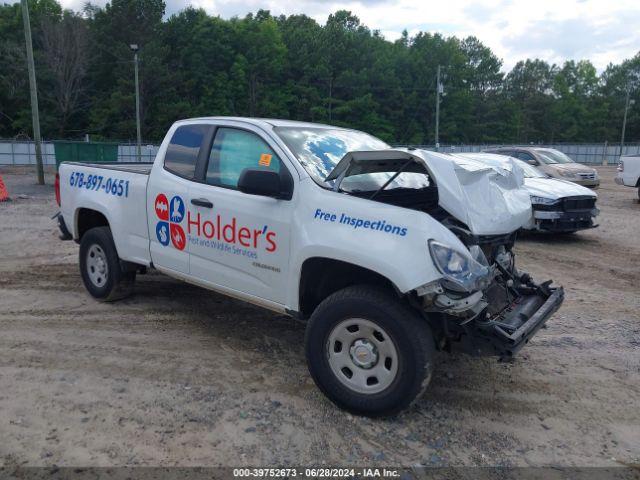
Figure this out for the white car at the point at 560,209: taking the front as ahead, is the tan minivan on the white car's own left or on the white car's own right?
on the white car's own left

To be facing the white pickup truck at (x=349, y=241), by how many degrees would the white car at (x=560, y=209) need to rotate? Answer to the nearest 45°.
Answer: approximately 45° to its right

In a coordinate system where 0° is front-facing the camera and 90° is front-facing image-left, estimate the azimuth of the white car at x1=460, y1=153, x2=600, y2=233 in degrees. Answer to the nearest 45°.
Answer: approximately 315°

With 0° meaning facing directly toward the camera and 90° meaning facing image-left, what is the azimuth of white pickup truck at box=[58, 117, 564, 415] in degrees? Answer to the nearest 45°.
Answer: approximately 315°

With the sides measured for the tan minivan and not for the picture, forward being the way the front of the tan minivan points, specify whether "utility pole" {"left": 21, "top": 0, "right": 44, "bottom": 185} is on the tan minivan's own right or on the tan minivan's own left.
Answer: on the tan minivan's own right

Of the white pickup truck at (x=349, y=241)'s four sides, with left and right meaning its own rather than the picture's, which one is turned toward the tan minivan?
left

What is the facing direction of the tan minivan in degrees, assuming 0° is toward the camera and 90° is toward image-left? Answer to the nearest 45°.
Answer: approximately 315°

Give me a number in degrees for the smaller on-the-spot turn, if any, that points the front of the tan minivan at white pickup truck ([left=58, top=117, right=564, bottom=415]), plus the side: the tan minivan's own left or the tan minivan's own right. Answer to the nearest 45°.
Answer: approximately 45° to the tan minivan's own right
